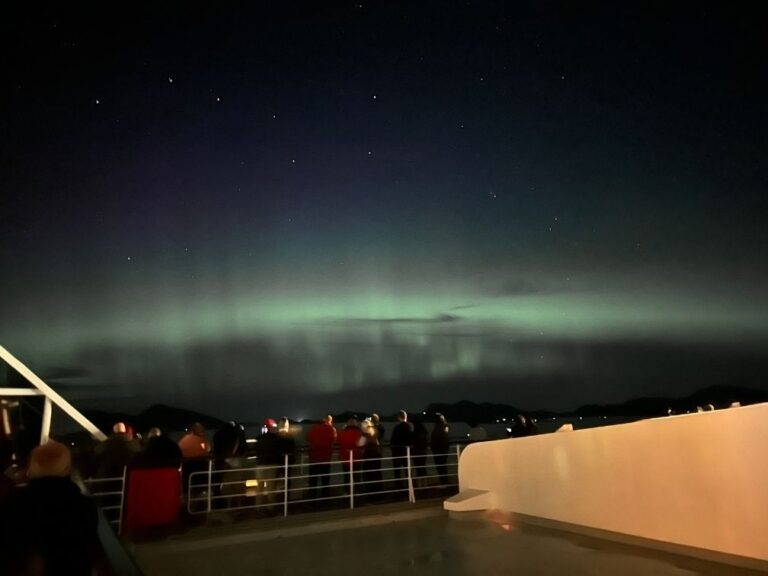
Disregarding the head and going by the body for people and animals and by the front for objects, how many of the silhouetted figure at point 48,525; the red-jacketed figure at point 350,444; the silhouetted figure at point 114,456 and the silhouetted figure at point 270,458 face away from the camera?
4

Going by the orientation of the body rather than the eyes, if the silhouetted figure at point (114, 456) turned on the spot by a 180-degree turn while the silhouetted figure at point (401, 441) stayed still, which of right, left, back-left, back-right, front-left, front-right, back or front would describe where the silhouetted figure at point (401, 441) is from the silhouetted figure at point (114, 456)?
left

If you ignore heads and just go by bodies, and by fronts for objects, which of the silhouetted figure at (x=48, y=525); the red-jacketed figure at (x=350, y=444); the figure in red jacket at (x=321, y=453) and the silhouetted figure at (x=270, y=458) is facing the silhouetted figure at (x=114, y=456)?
the silhouetted figure at (x=48, y=525)

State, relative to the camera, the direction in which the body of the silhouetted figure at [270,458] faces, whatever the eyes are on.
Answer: away from the camera

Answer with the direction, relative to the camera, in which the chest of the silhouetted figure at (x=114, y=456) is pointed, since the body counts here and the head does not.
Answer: away from the camera

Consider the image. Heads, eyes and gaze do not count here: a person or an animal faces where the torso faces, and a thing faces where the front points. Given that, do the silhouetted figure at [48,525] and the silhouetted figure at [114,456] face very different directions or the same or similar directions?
same or similar directions

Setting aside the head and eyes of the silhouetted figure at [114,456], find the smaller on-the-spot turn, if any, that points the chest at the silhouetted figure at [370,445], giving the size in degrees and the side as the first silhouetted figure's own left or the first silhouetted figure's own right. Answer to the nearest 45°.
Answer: approximately 90° to the first silhouetted figure's own right

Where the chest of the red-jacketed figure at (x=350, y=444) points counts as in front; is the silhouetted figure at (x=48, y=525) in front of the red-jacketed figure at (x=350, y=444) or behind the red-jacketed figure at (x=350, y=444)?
behind

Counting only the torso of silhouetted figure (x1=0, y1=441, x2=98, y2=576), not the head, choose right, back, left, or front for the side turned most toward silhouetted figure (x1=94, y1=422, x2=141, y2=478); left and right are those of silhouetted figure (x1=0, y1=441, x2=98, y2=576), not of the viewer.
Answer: front

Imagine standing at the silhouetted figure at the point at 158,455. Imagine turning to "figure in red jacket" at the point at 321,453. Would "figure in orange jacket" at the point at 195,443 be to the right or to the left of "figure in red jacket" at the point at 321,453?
left

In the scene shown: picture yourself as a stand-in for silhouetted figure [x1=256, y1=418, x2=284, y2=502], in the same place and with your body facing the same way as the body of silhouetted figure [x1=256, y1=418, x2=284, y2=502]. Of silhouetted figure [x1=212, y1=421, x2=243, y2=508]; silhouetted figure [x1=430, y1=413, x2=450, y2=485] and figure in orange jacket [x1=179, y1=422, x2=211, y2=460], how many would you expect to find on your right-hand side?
1

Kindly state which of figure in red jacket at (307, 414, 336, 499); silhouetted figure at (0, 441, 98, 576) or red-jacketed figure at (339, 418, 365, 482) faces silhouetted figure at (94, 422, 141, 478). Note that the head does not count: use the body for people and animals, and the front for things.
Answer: silhouetted figure at (0, 441, 98, 576)

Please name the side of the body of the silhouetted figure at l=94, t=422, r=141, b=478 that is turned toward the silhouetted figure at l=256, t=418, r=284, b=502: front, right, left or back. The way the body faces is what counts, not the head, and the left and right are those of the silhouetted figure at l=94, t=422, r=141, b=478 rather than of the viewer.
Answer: right

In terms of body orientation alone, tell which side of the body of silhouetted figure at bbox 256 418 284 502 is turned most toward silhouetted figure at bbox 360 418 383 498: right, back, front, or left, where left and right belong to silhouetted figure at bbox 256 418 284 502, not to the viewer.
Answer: right

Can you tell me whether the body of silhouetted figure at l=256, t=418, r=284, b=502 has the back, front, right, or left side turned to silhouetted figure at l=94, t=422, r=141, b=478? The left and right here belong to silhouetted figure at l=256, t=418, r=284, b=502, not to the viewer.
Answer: left

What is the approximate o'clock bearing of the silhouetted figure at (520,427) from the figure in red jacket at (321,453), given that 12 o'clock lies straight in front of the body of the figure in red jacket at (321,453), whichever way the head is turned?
the silhouetted figure at (520,427) is roughly at 1 o'clock from the figure in red jacket at (321,453).

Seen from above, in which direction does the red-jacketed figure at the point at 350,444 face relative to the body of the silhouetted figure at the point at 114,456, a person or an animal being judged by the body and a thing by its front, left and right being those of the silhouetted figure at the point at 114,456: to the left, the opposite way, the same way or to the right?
the same way
